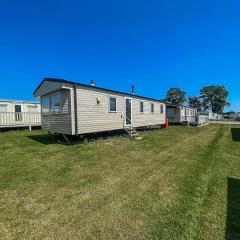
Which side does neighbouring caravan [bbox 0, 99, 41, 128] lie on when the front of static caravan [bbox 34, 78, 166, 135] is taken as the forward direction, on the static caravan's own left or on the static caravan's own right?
on the static caravan's own right

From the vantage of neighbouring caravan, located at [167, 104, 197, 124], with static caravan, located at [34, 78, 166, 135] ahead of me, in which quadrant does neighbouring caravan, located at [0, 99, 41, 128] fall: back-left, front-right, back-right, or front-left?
front-right

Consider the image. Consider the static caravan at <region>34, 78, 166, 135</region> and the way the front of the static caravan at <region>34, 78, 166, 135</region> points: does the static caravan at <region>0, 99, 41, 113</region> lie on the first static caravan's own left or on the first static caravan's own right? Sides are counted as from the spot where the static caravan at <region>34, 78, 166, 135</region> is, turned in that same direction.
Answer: on the first static caravan's own right
